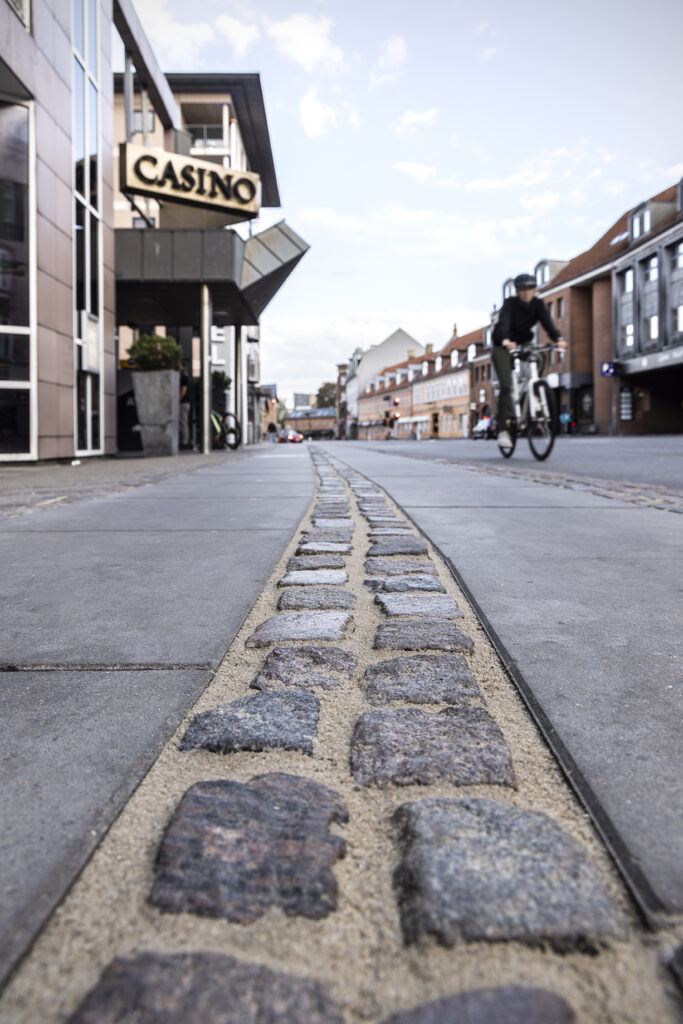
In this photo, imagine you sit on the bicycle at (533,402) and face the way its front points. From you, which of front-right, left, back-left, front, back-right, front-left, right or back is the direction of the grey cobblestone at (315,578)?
front-right

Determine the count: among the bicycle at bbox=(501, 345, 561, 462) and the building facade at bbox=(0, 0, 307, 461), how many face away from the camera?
0

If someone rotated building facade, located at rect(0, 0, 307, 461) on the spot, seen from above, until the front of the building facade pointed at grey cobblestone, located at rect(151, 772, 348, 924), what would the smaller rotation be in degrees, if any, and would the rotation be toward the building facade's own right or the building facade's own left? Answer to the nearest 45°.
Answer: approximately 45° to the building facade's own right

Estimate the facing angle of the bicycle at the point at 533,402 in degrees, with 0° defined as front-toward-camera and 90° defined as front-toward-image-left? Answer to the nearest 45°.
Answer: approximately 315°

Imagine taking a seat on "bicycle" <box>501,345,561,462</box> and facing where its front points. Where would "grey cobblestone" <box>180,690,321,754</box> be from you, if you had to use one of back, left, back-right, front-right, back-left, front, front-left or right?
front-right

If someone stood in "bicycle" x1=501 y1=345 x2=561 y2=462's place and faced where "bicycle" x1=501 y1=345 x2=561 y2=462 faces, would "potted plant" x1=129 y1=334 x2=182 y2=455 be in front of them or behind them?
behind

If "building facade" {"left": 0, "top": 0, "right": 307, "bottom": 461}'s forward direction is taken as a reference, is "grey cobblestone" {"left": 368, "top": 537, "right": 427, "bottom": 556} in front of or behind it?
in front

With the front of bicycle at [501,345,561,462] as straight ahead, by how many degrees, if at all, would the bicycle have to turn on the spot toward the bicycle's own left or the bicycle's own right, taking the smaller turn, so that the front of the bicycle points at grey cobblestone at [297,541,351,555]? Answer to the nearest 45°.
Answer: approximately 45° to the bicycle's own right

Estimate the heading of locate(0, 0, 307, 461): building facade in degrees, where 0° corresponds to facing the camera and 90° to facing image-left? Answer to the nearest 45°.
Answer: approximately 315°

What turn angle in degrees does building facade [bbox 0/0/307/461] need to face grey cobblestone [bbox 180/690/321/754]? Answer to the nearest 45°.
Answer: approximately 45° to its right

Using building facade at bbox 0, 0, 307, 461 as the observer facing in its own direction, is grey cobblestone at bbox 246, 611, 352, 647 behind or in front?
in front

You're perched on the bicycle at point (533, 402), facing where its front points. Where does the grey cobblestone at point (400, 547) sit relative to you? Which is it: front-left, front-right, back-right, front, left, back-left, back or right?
front-right

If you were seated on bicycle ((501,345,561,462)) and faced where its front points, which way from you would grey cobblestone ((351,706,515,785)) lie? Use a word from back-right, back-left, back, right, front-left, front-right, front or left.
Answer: front-right

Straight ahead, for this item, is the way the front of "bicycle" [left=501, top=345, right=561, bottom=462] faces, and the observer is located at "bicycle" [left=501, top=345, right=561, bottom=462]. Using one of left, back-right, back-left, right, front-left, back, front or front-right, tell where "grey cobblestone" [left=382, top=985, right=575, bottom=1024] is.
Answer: front-right
